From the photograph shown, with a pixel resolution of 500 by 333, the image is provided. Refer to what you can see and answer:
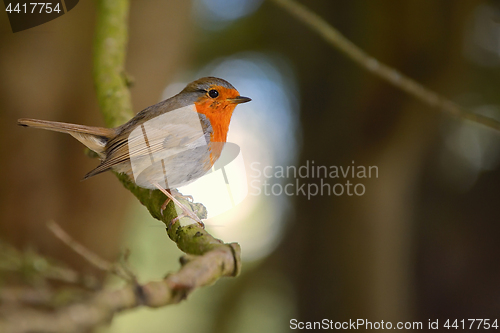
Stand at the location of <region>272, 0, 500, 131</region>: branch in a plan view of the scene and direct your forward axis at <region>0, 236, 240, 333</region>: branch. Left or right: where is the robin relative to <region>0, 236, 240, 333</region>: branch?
right

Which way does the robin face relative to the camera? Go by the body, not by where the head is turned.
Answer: to the viewer's right

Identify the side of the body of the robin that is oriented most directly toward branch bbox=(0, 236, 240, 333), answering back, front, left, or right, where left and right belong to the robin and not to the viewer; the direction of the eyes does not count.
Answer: right

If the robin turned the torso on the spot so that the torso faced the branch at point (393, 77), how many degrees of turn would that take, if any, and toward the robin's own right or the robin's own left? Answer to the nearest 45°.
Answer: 0° — it already faces it
